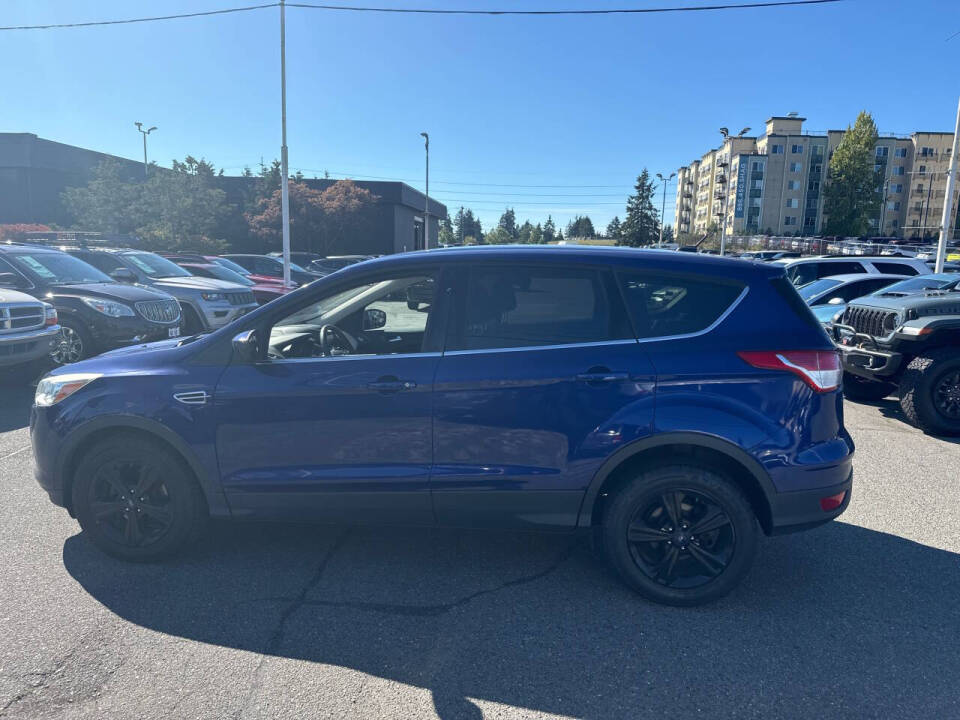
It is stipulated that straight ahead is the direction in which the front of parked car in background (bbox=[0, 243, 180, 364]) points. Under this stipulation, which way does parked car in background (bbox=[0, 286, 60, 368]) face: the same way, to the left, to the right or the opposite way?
the same way

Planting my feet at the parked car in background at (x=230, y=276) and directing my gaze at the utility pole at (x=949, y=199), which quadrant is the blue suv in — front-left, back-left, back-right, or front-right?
front-right

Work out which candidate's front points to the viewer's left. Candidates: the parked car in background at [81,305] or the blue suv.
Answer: the blue suv

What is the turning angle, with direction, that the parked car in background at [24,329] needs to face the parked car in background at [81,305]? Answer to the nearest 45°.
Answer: approximately 90° to its left

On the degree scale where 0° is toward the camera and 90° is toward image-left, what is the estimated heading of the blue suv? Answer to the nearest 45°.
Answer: approximately 90°

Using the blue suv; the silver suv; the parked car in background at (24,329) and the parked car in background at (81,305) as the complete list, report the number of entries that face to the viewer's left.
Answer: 1

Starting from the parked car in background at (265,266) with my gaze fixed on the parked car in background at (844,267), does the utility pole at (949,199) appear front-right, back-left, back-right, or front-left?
front-left

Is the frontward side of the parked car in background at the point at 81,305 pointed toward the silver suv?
no

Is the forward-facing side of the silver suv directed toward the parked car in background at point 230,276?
no

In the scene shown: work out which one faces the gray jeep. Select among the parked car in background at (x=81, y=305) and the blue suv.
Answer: the parked car in background

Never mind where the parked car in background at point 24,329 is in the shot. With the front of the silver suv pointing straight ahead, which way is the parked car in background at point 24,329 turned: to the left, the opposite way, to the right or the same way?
the same way

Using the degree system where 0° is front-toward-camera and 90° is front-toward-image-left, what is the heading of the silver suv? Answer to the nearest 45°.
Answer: approximately 315°

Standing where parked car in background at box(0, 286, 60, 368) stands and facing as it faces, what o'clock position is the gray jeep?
The gray jeep is roughly at 12 o'clock from the parked car in background.

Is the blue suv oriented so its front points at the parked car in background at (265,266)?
no

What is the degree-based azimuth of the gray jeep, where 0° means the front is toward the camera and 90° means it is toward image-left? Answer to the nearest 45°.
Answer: approximately 45°

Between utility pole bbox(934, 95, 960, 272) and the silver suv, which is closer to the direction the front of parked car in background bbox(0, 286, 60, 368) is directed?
the utility pole

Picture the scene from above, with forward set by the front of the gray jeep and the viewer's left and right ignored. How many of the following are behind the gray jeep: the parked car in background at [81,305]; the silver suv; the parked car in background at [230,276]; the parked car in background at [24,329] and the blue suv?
0

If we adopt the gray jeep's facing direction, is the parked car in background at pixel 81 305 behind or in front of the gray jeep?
in front
